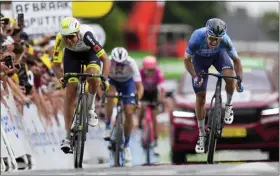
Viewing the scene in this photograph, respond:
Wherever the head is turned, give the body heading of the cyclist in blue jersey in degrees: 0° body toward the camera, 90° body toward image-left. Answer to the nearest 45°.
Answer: approximately 0°

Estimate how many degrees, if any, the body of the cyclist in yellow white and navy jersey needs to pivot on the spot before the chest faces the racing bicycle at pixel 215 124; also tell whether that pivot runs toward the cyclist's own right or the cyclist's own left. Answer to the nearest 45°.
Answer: approximately 90° to the cyclist's own left

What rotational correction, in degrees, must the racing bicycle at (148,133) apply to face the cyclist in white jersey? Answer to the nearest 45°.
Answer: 0° — it already faces them

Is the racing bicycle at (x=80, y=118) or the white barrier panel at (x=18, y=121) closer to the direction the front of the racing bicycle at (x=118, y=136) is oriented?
the racing bicycle
